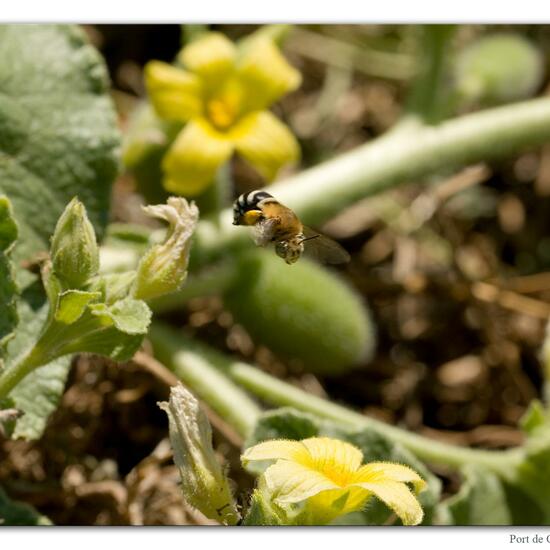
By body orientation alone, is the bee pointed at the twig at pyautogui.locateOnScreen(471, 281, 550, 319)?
no
